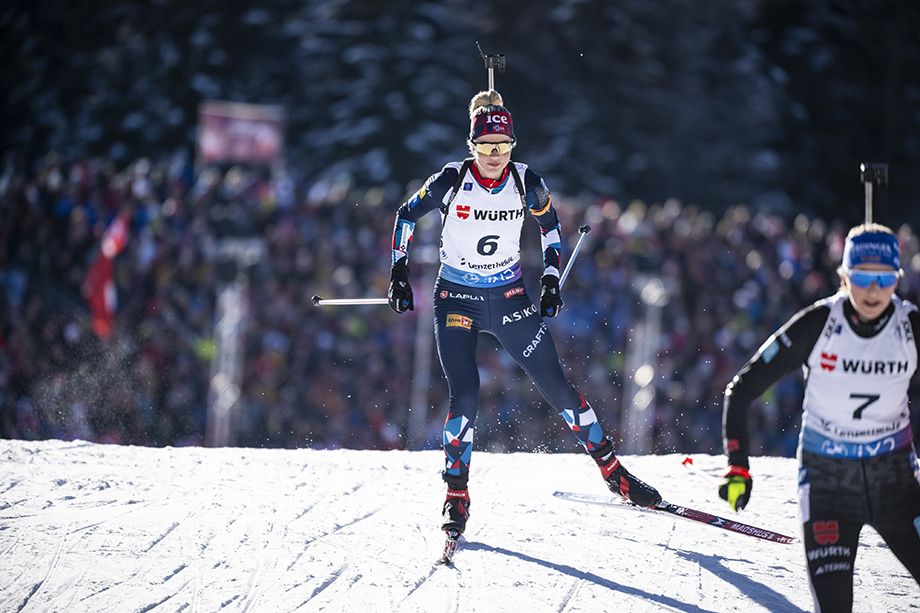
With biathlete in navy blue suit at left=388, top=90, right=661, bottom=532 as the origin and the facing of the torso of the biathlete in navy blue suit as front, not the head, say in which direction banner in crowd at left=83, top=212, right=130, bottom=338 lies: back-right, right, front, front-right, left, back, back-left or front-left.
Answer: back-right

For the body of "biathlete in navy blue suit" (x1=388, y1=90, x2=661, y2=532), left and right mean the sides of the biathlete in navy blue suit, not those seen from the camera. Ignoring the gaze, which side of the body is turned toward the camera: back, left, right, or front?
front

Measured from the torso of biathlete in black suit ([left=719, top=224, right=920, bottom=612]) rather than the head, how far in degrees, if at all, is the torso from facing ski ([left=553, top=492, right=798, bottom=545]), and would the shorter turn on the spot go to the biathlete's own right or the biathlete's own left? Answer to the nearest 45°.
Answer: approximately 180°

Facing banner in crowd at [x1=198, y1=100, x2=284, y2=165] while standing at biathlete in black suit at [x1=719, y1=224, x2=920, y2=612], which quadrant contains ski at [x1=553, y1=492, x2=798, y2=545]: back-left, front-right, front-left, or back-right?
front-right

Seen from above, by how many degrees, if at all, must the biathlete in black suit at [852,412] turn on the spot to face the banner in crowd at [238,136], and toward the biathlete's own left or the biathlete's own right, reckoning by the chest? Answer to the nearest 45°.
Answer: approximately 135° to the biathlete's own right

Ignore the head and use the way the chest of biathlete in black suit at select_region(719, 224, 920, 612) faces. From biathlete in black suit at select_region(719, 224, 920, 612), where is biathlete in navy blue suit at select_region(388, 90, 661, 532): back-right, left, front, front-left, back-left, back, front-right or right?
back-right

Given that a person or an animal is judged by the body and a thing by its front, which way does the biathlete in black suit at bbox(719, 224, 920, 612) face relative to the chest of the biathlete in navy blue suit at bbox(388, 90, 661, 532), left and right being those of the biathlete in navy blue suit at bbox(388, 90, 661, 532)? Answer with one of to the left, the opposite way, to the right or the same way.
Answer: the same way

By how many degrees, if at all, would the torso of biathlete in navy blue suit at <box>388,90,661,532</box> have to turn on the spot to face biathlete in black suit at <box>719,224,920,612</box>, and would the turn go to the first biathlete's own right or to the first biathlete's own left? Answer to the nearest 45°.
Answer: approximately 45° to the first biathlete's own left

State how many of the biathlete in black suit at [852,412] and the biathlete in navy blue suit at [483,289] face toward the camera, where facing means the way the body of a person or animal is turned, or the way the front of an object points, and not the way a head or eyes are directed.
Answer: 2

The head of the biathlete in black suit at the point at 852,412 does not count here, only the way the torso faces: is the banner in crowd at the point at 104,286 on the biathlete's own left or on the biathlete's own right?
on the biathlete's own right

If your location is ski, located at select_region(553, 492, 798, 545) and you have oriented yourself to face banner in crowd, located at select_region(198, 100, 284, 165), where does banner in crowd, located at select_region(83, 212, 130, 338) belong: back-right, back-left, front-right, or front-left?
front-left

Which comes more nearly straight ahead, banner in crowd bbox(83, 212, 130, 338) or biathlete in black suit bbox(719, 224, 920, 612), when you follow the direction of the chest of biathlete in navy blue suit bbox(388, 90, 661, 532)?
the biathlete in black suit

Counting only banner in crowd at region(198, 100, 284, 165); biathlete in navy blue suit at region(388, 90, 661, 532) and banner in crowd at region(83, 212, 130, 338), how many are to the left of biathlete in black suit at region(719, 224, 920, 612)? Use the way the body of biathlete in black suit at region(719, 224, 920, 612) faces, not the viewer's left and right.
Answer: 0

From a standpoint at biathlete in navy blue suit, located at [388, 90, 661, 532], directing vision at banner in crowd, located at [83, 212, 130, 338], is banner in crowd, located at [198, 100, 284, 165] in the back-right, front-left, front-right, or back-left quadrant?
front-right
